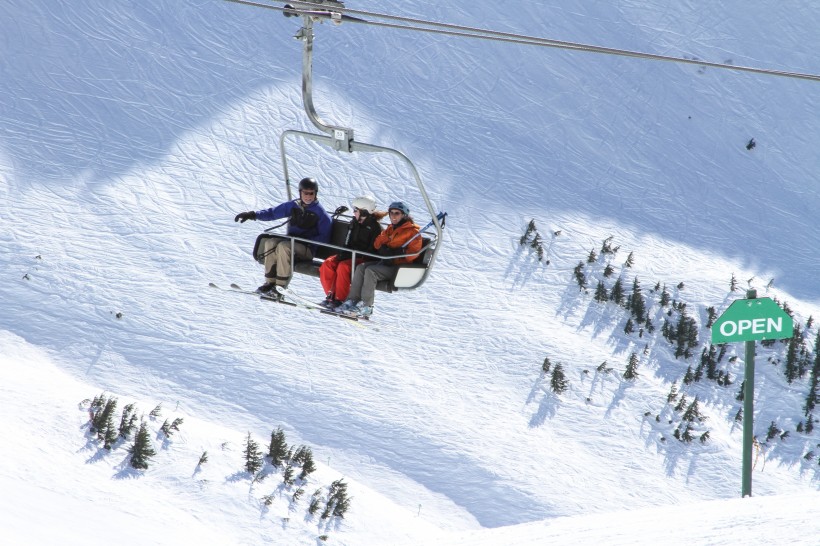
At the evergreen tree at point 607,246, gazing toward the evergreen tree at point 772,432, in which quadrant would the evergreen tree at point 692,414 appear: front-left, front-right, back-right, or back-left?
front-right

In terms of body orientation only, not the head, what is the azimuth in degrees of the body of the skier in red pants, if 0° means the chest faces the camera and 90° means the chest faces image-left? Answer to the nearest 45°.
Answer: approximately 45°

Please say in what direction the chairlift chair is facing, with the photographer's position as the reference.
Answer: facing the viewer and to the left of the viewer

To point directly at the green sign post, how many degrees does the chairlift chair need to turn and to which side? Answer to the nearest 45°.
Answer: approximately 135° to its left

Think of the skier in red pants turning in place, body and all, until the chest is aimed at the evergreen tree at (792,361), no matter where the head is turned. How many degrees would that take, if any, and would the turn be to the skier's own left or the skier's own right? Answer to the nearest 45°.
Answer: approximately 180°

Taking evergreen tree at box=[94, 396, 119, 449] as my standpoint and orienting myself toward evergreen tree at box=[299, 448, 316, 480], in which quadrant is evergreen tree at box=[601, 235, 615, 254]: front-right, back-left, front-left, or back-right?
front-left

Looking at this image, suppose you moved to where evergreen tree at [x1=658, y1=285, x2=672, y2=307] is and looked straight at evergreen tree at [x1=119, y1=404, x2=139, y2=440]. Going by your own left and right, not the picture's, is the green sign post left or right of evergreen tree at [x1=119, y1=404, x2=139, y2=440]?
left

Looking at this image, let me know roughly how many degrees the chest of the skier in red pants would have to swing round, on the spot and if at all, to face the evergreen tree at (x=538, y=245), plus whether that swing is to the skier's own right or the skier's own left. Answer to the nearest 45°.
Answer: approximately 135° to the skier's own right

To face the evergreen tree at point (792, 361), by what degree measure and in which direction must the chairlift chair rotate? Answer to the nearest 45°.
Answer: approximately 180°

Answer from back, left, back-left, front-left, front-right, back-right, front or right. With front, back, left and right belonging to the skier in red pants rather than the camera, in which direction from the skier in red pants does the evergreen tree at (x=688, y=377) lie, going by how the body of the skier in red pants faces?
back

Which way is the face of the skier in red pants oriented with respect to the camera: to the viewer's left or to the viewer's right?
to the viewer's left

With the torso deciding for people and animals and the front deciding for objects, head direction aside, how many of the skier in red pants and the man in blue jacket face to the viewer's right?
0

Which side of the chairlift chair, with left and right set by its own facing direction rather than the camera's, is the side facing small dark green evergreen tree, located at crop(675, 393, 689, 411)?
back
